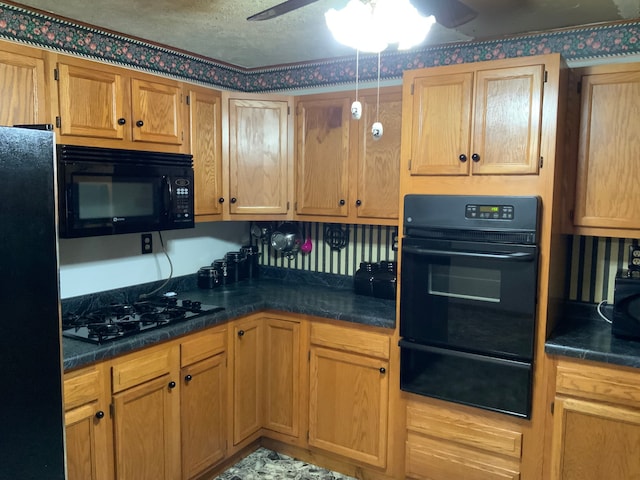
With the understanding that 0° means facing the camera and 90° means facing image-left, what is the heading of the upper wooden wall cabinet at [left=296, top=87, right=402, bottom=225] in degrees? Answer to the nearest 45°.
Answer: approximately 45°

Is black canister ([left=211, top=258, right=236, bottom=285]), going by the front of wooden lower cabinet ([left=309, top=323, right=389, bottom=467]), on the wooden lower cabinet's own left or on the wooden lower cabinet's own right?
on the wooden lower cabinet's own right

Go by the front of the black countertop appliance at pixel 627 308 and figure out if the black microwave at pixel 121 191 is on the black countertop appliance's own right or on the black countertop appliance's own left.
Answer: on the black countertop appliance's own right

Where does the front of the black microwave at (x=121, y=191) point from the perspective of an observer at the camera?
facing the viewer and to the right of the viewer

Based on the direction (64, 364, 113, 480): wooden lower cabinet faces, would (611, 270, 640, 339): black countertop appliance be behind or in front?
in front

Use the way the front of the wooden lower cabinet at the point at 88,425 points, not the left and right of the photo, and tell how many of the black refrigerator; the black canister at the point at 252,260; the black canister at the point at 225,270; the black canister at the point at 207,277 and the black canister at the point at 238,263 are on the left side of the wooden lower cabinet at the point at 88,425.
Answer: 4

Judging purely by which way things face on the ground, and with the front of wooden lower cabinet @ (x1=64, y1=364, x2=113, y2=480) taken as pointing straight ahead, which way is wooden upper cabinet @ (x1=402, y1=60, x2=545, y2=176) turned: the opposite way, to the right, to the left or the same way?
to the right

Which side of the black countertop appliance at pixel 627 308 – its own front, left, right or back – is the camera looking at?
front

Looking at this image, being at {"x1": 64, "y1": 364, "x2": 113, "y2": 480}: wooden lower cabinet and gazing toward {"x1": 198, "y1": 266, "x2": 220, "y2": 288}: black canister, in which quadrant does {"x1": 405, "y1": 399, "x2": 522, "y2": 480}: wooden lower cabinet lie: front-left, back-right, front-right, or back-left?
front-right

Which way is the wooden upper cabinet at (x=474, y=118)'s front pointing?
toward the camera

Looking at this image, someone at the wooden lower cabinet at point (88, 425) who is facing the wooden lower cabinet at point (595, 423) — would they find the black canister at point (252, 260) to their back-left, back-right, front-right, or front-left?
front-left

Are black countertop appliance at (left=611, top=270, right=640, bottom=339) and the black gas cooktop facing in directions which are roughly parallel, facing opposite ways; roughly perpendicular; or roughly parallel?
roughly perpendicular

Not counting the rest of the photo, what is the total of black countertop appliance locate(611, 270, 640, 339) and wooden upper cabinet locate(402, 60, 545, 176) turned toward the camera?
2

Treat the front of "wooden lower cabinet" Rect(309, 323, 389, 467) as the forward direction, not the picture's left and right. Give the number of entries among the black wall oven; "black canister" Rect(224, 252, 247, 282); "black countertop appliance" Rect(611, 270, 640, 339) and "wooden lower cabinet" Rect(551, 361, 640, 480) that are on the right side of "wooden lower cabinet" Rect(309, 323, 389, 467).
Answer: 1

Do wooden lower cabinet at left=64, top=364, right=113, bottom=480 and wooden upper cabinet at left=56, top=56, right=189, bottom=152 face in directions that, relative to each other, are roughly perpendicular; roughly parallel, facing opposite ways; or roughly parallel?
roughly parallel
